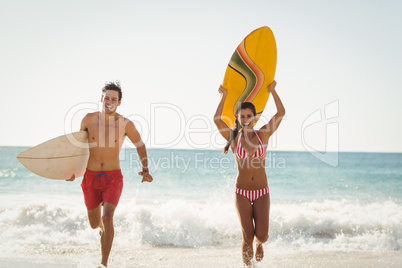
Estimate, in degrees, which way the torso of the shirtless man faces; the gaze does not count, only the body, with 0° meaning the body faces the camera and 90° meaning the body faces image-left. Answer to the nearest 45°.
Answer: approximately 0°

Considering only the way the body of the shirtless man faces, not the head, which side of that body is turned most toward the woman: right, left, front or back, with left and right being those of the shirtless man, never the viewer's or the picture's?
left

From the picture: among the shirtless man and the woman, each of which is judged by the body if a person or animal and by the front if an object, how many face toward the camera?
2

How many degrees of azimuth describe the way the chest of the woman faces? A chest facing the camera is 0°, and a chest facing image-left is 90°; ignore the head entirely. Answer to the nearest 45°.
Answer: approximately 0°

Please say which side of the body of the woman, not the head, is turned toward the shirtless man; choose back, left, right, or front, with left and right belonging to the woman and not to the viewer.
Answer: right
